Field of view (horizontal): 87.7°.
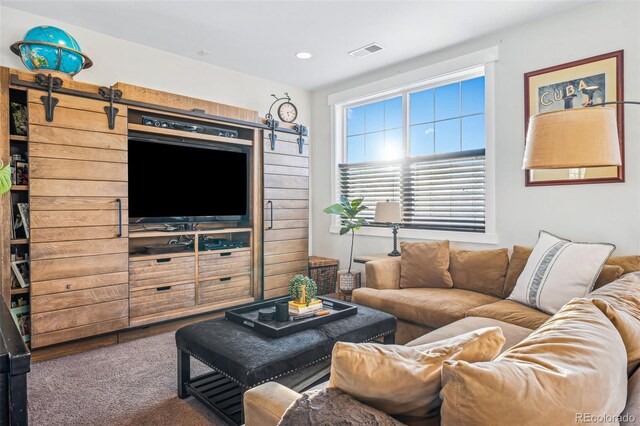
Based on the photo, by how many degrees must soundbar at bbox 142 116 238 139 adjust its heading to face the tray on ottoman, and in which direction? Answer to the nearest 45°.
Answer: approximately 45° to its right

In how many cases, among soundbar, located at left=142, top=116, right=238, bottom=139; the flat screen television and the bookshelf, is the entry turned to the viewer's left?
0

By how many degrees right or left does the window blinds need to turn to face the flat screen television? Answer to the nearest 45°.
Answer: approximately 45° to its right

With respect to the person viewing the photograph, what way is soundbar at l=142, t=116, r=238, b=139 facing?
facing the viewer and to the right of the viewer

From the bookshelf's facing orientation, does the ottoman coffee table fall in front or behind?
in front

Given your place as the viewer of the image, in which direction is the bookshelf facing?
facing the viewer

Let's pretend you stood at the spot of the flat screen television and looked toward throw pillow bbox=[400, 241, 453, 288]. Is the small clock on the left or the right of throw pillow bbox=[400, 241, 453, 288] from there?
left

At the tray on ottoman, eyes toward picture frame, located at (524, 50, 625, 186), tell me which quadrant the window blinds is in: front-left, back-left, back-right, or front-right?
front-left

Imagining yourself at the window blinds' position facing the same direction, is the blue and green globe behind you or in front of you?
in front

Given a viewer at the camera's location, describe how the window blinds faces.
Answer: facing the viewer and to the left of the viewer

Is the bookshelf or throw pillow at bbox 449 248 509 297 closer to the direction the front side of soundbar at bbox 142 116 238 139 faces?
the throw pillow

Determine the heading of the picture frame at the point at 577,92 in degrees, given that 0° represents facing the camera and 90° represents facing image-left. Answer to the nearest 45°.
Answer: approximately 45°

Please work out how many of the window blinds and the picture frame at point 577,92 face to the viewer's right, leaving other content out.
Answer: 0

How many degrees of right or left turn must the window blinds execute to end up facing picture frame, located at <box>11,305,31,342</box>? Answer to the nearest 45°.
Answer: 0° — it already faces it
